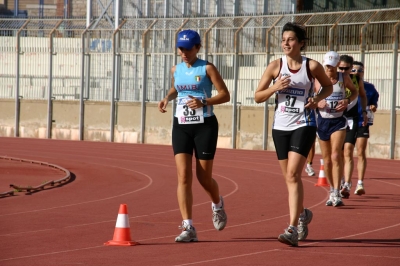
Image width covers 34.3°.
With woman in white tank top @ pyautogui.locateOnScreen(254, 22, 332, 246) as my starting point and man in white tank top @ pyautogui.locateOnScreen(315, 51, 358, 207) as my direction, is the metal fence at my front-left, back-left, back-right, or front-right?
front-left

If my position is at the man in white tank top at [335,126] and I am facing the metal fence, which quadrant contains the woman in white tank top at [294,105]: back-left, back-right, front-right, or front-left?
back-left

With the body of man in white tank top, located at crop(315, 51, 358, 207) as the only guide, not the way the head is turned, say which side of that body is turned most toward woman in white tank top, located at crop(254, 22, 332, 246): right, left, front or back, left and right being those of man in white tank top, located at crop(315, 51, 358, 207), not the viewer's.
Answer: front

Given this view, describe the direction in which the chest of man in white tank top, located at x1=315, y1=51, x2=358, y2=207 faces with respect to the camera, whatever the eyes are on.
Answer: toward the camera

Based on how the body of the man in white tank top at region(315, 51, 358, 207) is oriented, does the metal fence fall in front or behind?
behind

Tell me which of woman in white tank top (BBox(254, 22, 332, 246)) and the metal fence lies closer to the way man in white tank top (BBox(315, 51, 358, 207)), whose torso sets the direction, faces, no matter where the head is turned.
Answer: the woman in white tank top
